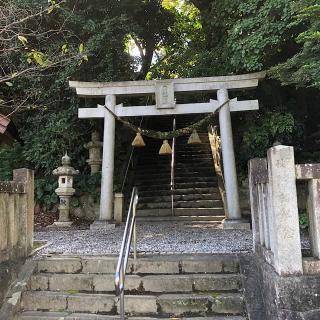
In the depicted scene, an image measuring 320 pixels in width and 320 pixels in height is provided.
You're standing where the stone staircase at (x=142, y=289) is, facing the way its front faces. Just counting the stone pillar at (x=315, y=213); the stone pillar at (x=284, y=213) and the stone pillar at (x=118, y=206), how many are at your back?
1

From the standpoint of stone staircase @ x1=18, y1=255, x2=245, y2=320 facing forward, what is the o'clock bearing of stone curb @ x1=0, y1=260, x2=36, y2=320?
The stone curb is roughly at 3 o'clock from the stone staircase.

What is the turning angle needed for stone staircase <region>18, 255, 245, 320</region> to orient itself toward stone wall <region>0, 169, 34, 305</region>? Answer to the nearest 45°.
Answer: approximately 90° to its right

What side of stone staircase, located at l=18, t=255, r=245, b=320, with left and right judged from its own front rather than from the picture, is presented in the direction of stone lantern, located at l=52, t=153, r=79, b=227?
back

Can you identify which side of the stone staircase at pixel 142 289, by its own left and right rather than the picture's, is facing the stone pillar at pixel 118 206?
back

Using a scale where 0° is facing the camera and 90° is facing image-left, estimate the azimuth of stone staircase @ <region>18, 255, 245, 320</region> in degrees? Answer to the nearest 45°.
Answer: approximately 0°

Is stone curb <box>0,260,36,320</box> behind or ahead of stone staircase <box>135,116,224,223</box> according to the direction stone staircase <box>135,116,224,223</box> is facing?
ahead

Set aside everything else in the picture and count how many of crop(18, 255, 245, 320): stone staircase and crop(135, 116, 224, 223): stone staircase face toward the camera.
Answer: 2

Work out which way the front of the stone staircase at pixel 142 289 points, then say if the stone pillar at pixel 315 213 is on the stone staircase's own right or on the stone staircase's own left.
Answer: on the stone staircase's own left
